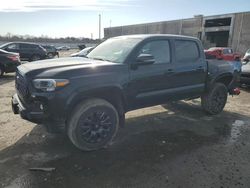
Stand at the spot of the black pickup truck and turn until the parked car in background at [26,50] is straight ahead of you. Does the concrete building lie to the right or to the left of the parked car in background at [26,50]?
right

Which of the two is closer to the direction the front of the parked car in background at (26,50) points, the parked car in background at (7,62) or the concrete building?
the parked car in background

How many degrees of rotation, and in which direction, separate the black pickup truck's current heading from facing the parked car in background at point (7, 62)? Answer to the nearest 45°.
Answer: approximately 90° to its right

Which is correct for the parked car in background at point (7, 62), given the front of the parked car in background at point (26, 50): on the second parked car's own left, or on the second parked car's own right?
on the second parked car's own left

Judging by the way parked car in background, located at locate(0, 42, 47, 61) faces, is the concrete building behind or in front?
behind

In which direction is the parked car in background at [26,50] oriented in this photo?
to the viewer's left

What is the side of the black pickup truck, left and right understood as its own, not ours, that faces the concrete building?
back

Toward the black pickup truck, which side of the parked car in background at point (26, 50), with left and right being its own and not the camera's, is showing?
left
